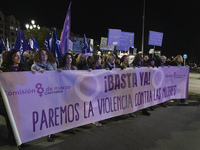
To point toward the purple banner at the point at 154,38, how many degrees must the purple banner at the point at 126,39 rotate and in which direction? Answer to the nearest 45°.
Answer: approximately 45° to its left

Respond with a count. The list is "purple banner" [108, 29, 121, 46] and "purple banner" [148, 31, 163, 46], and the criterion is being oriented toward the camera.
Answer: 2

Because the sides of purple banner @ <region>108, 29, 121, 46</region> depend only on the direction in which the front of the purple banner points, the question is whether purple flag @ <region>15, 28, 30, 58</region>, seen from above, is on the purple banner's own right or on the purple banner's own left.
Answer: on the purple banner's own right

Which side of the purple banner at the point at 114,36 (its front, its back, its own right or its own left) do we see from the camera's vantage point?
front

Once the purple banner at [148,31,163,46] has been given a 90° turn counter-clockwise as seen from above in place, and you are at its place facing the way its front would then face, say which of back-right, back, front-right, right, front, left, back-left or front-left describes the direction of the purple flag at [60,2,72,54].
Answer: back-right

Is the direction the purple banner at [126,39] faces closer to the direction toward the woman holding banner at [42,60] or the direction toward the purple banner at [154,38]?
the woman holding banner

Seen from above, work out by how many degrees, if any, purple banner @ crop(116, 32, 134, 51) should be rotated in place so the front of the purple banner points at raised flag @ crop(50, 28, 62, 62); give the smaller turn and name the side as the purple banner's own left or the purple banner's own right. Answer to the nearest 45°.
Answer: approximately 45° to the purple banner's own right

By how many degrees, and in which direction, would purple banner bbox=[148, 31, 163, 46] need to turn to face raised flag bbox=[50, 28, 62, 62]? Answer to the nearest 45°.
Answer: approximately 45° to its right

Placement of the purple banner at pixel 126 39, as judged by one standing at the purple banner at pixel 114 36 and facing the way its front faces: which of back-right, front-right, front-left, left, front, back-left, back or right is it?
back-left

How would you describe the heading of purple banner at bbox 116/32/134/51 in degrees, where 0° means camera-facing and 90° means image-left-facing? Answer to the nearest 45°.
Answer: approximately 0°

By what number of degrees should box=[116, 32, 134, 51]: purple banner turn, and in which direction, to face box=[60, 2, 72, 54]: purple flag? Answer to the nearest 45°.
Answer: approximately 45° to its right

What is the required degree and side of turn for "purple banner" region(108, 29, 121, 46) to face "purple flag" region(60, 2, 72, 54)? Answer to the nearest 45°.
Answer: approximately 45° to its right

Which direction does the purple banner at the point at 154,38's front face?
toward the camera
